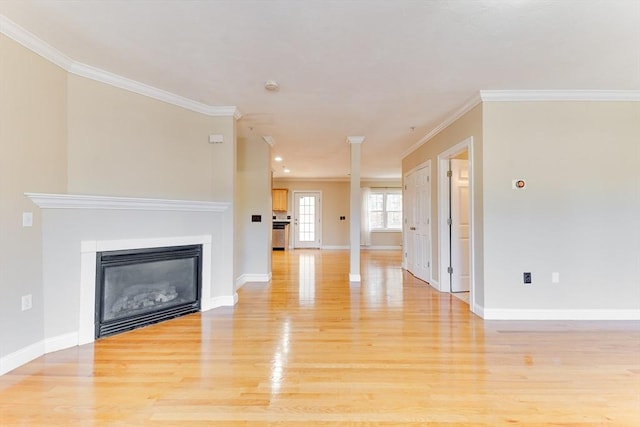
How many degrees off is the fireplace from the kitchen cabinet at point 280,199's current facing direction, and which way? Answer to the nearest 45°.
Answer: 0° — it already faces it

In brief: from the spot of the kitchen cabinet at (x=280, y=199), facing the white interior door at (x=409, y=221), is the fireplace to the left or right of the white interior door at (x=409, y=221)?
right

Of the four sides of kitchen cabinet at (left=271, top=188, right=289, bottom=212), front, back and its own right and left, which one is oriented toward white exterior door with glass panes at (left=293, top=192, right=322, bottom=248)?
left

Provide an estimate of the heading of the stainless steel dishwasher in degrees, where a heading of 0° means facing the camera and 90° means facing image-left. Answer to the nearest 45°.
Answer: approximately 0°

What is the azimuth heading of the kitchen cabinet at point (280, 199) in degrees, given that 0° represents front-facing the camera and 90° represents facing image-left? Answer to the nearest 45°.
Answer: approximately 0°

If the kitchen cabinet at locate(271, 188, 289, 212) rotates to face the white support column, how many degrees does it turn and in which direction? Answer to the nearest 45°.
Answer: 0° — it already faces it

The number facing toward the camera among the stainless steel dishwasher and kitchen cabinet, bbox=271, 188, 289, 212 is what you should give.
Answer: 2
